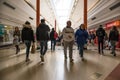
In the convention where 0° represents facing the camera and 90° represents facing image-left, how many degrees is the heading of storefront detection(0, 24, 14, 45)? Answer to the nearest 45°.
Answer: approximately 315°

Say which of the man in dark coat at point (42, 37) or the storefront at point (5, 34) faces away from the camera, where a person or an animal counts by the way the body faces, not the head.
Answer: the man in dark coat

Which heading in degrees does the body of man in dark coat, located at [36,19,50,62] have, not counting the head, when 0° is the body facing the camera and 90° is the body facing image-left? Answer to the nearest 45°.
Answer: approximately 180°

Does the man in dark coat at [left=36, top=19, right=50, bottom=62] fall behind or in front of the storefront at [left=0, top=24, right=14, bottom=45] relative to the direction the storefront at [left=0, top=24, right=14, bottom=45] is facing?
in front

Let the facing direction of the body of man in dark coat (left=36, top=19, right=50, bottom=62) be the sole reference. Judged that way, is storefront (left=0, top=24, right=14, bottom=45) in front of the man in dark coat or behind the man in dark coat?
in front

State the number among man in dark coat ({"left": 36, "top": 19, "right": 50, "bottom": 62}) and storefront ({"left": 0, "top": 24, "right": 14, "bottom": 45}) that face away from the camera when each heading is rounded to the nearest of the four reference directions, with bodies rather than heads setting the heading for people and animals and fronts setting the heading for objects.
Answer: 1
